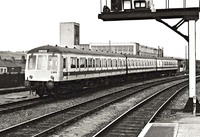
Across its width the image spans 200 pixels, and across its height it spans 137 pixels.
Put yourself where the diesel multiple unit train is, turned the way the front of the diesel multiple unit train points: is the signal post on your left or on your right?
on your left

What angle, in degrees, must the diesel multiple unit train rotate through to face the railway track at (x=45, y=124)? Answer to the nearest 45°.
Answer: approximately 45° to its left

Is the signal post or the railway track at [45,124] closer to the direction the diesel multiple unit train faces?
the railway track

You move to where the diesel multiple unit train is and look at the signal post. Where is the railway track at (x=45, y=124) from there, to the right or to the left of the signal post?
right

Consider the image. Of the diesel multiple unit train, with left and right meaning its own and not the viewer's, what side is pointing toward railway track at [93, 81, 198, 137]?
left

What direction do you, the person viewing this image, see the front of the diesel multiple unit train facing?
facing the viewer and to the left of the viewer
